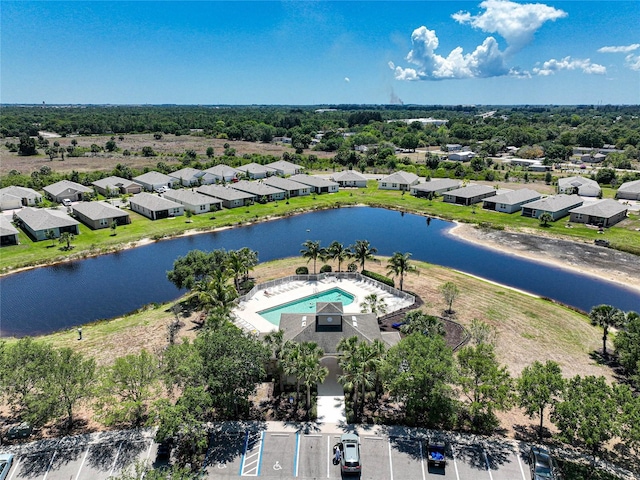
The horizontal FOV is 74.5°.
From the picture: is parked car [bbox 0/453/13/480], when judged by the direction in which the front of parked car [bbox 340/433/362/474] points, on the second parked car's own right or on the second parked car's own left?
on the second parked car's own left

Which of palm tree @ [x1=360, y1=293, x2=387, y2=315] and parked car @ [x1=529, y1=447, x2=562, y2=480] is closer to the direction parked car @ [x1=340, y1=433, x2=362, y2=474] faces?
the palm tree

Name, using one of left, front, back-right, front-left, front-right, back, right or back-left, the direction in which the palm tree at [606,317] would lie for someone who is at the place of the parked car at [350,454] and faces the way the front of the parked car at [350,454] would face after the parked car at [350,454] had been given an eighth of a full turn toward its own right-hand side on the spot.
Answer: front

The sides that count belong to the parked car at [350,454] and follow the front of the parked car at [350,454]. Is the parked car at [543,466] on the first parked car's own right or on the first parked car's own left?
on the first parked car's own right

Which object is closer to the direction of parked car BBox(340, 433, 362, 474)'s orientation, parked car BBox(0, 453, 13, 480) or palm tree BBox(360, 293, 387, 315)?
the palm tree

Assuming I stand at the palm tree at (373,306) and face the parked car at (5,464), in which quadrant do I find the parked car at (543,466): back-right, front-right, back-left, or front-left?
front-left

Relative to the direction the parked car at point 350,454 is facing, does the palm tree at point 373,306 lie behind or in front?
in front

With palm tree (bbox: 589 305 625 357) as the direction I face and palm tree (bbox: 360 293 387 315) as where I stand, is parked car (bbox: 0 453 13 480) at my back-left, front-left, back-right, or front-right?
back-right

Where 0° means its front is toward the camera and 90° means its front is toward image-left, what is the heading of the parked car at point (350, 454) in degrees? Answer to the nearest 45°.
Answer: approximately 180°

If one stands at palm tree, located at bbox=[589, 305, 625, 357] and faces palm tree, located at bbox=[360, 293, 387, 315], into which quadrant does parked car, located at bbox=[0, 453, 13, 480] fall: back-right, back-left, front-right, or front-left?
front-left
